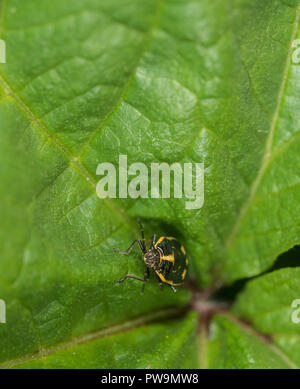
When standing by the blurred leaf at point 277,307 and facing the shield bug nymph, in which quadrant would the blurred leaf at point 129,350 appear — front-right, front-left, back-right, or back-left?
front-left

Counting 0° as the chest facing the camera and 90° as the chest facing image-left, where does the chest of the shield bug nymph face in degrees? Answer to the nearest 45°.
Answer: approximately 90°

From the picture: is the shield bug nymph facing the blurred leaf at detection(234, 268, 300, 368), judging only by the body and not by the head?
no

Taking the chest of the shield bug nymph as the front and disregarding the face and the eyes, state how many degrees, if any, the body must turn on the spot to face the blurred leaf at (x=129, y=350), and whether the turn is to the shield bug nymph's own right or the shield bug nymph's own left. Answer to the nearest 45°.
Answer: approximately 45° to the shield bug nymph's own left

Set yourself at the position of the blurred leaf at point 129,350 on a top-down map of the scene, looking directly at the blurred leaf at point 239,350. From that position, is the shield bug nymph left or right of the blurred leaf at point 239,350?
left

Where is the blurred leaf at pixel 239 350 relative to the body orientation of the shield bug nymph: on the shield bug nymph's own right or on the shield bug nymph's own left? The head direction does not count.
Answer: on the shield bug nymph's own left
